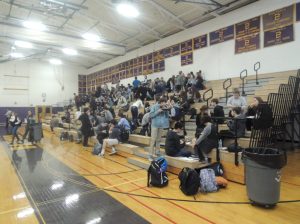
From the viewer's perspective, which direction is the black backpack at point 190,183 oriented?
toward the camera

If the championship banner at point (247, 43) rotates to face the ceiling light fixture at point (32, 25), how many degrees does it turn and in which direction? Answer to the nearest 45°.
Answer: approximately 45° to its right

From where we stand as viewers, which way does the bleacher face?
facing the viewer and to the left of the viewer

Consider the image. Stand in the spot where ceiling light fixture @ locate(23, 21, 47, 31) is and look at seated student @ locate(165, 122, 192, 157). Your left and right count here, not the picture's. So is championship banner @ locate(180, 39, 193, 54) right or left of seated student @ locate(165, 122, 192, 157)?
left

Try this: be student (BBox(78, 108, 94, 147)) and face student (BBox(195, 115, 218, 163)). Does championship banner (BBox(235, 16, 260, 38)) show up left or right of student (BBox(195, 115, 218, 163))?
left

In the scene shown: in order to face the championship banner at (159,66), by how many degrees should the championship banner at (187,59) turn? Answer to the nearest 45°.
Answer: approximately 90° to its right
